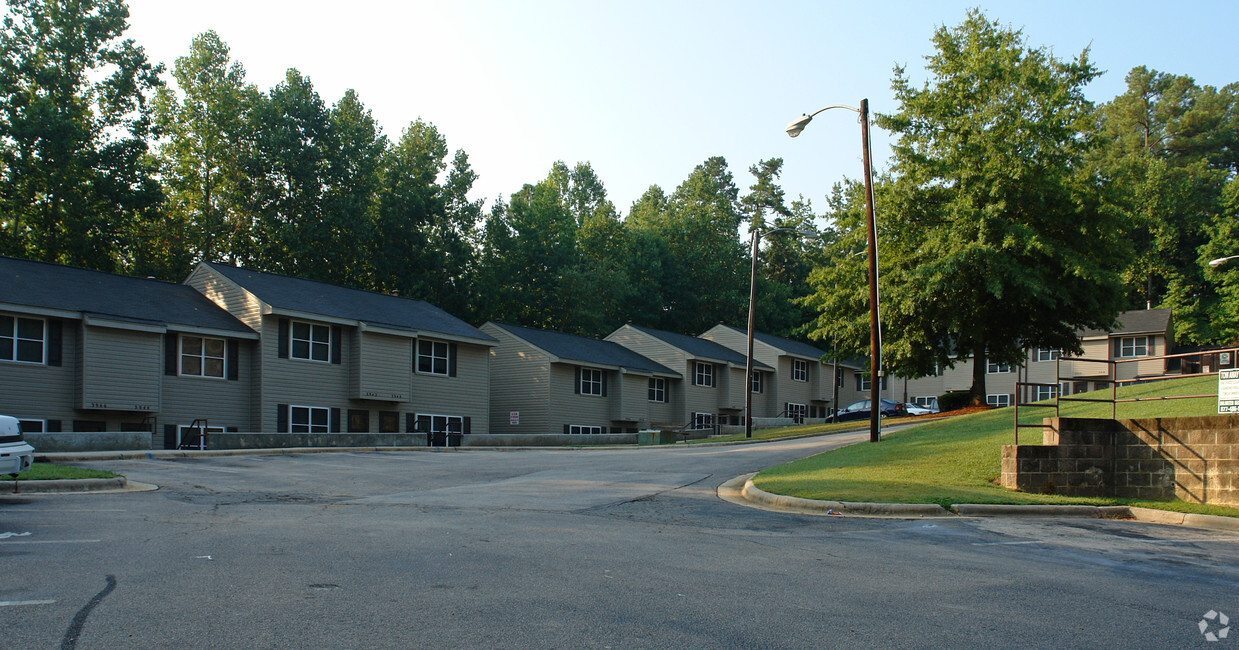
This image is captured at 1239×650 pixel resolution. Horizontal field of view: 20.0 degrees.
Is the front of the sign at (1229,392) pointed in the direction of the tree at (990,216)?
no

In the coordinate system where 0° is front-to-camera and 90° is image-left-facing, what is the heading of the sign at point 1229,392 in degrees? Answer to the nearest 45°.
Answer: approximately 0°

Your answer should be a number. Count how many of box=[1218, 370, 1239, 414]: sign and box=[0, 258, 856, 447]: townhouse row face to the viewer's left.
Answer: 0

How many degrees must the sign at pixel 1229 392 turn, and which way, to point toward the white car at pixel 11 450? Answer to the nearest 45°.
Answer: approximately 45° to its right

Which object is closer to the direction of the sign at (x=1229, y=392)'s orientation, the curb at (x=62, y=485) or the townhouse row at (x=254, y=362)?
the curb

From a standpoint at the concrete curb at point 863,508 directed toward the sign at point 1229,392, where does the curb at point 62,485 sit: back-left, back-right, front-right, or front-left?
back-left

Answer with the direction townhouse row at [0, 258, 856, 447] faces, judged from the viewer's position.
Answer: facing the viewer and to the right of the viewer

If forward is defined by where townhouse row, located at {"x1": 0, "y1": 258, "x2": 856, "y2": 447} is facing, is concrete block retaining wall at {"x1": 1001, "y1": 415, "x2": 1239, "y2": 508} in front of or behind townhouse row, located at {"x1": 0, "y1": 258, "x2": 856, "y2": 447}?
in front

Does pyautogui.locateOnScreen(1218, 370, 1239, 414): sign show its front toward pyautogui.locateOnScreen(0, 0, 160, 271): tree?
no

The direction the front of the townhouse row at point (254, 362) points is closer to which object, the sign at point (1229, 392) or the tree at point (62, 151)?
the sign
